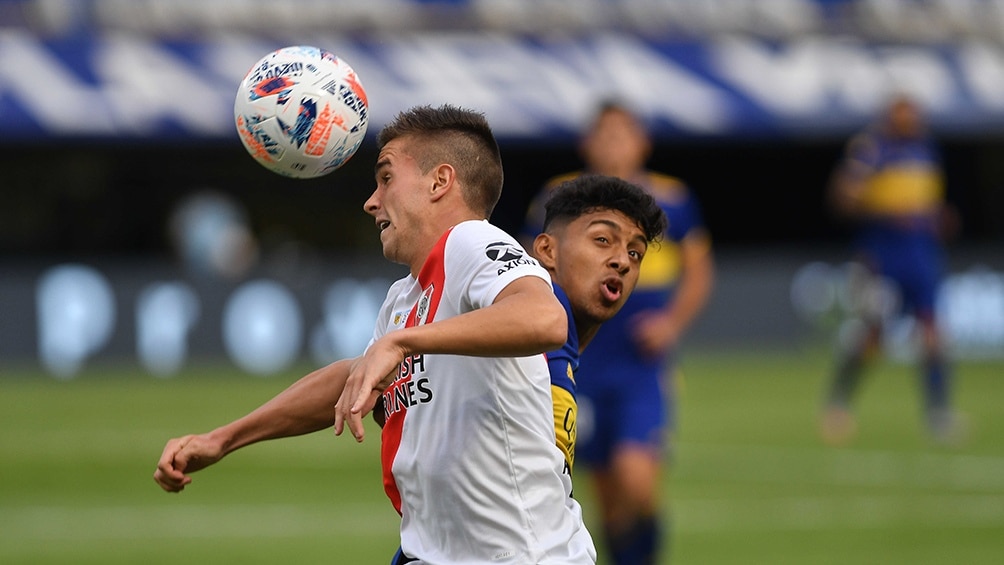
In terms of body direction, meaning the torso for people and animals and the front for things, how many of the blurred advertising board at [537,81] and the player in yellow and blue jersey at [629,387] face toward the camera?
2

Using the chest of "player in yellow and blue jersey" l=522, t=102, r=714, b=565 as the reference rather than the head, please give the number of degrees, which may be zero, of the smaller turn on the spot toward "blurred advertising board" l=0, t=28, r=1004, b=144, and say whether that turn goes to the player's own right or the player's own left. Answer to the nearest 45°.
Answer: approximately 180°

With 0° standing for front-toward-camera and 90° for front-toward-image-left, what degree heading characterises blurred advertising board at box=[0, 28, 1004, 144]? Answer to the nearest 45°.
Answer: approximately 0°

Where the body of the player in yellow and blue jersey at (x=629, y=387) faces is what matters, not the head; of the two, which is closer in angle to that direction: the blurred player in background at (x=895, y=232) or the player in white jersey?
the player in white jersey

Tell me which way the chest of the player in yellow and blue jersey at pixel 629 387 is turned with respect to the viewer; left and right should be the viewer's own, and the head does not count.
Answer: facing the viewer

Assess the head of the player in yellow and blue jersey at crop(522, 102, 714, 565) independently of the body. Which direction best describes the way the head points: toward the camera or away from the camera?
toward the camera

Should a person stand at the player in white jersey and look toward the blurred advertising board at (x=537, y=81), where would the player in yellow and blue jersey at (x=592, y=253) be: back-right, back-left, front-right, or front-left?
front-right

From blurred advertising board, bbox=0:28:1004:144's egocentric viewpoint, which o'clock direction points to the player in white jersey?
The player in white jersey is roughly at 12 o'clock from the blurred advertising board.

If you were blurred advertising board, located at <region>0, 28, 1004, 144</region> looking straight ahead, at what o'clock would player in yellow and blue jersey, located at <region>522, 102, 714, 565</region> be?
The player in yellow and blue jersey is roughly at 12 o'clock from the blurred advertising board.

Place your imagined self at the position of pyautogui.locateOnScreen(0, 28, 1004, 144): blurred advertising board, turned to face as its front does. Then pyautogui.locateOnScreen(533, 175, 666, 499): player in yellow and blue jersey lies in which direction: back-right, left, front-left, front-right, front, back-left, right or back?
front

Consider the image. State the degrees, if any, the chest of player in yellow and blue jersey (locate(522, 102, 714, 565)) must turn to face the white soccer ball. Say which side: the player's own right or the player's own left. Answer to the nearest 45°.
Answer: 0° — they already face it

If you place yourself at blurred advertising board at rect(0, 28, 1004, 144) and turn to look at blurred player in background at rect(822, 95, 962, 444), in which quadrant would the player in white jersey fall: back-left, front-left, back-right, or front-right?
front-right

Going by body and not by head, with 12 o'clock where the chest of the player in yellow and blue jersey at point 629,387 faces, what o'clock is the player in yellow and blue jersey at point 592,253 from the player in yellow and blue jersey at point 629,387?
the player in yellow and blue jersey at point 592,253 is roughly at 12 o'clock from the player in yellow and blue jersey at point 629,387.

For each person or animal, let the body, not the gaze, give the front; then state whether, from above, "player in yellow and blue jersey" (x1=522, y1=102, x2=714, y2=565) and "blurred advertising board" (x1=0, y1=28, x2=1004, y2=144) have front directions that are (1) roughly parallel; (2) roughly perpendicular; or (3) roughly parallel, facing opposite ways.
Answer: roughly parallel

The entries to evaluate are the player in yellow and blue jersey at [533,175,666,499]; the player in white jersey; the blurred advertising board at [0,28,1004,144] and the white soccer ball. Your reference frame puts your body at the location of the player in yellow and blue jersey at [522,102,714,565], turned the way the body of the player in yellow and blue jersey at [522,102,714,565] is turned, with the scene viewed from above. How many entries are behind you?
1
